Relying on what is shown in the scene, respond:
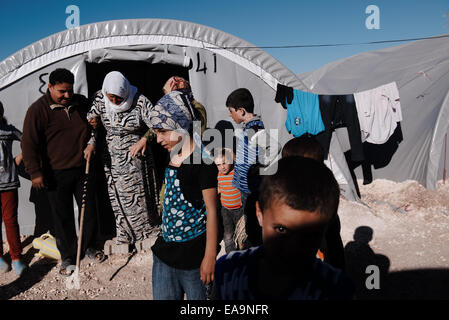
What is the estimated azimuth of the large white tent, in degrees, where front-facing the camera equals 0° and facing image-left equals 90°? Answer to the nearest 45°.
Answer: approximately 0°

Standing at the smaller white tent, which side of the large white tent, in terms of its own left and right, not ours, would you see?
left

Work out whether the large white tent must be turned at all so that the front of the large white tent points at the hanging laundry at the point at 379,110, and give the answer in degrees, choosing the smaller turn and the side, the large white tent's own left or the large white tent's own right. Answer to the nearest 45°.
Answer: approximately 90° to the large white tent's own left

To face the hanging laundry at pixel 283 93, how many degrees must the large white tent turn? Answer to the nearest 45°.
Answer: approximately 90° to its left

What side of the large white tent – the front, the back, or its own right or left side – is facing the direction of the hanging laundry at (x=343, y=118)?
left

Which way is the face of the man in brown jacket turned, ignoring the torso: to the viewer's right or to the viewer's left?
to the viewer's right

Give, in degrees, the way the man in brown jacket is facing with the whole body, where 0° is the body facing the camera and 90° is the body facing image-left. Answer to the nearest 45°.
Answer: approximately 315°
